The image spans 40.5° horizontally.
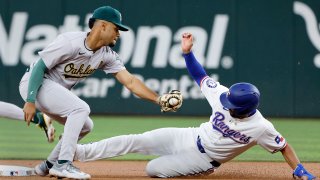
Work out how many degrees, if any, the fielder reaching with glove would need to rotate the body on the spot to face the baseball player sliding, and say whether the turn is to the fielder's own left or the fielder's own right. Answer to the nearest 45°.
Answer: approximately 45° to the fielder's own left

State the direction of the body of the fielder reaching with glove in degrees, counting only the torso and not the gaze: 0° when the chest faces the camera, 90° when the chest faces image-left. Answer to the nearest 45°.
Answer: approximately 315°
